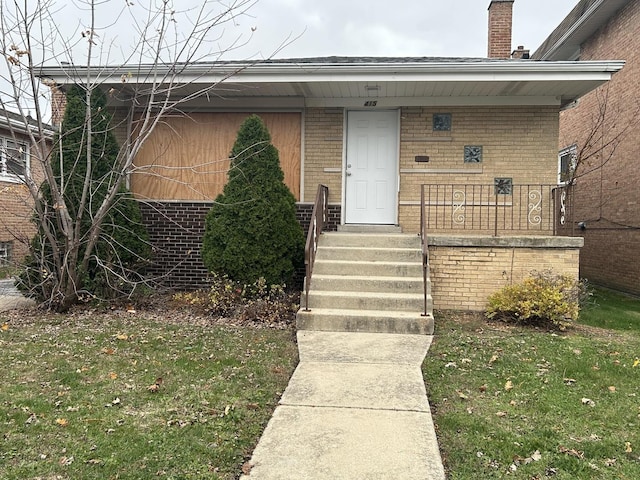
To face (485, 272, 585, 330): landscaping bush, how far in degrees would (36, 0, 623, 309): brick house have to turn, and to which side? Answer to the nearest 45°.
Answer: approximately 45° to its left

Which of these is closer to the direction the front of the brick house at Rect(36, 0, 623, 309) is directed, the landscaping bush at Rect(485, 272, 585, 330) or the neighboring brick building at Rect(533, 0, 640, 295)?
the landscaping bush

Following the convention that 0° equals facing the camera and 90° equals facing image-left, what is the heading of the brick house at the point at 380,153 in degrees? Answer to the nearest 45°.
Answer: approximately 0°

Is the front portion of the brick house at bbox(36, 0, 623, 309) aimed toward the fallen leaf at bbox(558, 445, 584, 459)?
yes

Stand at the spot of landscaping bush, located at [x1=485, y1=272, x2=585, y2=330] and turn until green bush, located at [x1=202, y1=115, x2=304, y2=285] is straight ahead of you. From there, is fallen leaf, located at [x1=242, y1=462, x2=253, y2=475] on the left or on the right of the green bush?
left

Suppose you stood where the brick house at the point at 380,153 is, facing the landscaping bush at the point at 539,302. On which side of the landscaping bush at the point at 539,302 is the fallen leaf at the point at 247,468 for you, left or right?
right

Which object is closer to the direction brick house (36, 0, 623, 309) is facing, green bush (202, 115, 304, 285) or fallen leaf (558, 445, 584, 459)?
the fallen leaf

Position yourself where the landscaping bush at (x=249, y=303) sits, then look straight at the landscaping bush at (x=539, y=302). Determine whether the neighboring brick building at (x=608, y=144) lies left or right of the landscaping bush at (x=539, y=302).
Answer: left

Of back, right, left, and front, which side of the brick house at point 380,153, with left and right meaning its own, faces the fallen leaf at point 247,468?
front
